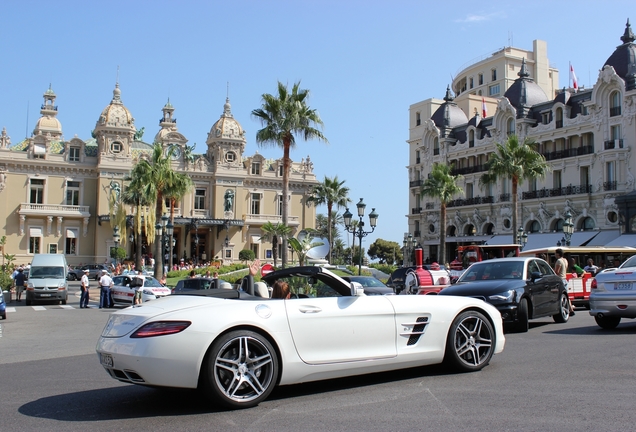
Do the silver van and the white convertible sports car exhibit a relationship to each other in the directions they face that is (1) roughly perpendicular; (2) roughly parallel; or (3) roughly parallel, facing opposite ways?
roughly perpendicular

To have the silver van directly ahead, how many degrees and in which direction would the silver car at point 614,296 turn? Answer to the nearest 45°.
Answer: approximately 135° to its left

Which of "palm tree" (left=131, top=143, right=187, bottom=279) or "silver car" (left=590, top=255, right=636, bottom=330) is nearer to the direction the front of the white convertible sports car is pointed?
the silver car

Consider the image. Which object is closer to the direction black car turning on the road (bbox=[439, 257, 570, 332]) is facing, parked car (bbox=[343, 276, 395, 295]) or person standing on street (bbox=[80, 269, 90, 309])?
the person standing on street

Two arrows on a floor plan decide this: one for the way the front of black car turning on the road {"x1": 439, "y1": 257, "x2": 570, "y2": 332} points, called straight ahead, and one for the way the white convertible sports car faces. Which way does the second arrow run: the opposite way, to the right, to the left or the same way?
the opposite way

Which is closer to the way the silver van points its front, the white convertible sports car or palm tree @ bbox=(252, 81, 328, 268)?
the white convertible sports car

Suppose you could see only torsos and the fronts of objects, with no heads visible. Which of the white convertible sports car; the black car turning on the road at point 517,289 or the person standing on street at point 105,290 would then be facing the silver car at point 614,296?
the white convertible sports car

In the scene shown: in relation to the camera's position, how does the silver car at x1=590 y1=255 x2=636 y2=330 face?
facing away from the viewer and to the right of the viewer
